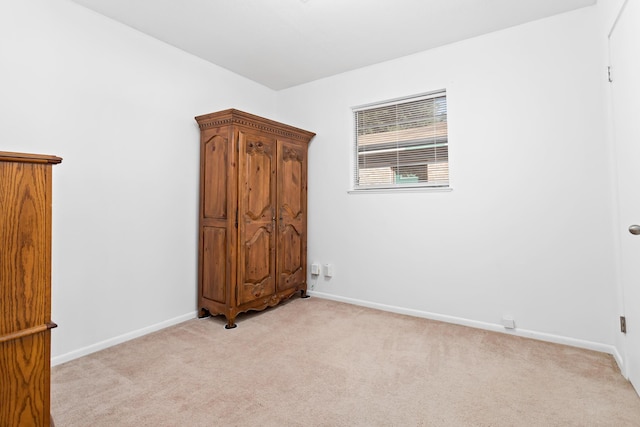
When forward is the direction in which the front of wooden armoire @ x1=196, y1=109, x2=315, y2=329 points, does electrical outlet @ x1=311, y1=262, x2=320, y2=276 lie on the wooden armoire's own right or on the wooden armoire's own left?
on the wooden armoire's own left

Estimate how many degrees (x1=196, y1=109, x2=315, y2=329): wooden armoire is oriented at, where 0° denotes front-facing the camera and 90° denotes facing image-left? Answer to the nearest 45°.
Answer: approximately 315°

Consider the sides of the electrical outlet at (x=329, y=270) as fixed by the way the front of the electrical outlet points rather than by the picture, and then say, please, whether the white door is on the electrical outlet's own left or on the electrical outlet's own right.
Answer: on the electrical outlet's own left

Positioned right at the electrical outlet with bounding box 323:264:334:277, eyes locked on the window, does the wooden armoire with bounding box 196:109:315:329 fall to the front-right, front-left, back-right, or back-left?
back-right
